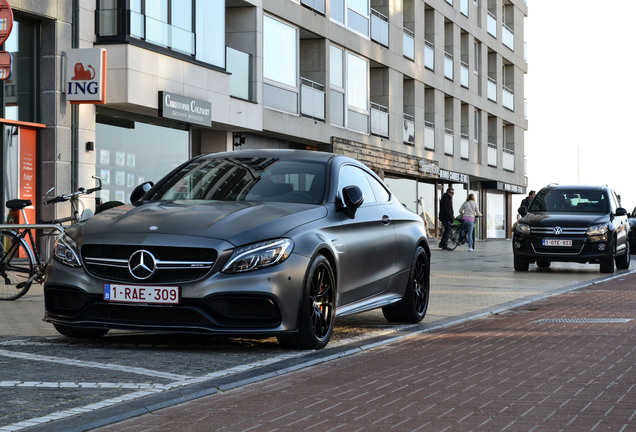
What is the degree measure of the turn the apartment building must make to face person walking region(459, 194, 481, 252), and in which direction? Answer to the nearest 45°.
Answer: approximately 90° to its left

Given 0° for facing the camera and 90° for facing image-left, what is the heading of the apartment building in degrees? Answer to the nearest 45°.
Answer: approximately 315°

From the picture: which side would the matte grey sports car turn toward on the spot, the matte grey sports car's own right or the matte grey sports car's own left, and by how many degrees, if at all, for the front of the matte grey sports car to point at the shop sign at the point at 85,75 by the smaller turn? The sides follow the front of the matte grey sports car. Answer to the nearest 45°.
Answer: approximately 135° to the matte grey sports car's own right

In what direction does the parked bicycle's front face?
to the viewer's right

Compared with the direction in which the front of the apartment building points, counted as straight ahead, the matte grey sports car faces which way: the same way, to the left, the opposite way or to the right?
to the right

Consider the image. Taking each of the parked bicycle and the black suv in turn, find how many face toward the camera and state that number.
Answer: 1
